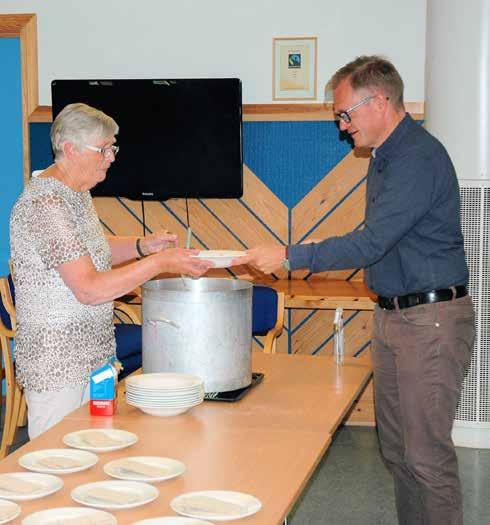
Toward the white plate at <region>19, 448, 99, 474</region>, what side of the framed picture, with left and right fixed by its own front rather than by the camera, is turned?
front

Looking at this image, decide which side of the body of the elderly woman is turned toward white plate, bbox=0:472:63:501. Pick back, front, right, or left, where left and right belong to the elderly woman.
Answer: right

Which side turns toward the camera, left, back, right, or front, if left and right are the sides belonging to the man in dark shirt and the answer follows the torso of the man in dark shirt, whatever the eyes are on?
left

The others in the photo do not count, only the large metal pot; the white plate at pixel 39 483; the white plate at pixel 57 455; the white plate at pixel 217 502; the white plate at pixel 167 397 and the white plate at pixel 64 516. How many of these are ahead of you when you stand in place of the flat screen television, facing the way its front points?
6

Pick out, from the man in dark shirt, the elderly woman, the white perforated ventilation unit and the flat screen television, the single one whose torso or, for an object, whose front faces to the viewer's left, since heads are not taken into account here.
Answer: the man in dark shirt

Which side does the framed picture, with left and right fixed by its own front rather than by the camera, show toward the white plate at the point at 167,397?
front

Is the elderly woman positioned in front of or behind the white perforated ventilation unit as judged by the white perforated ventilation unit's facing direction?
in front

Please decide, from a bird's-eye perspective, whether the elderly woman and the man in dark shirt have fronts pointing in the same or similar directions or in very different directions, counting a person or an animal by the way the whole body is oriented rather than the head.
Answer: very different directions

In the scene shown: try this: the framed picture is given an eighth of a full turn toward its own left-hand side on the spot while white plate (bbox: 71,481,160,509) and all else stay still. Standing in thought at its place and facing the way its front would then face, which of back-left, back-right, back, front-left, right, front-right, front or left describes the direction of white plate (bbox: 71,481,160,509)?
front-right

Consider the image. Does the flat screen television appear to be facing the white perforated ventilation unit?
no

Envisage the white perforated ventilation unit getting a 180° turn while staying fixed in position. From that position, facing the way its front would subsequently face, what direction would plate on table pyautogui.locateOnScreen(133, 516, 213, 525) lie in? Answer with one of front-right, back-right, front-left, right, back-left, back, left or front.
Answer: back

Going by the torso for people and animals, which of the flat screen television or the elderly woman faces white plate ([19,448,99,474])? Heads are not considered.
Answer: the flat screen television

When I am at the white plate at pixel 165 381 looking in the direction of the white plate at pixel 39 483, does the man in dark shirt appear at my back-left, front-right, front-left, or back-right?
back-left

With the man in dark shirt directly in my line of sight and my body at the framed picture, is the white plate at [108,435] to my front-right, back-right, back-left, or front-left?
front-right

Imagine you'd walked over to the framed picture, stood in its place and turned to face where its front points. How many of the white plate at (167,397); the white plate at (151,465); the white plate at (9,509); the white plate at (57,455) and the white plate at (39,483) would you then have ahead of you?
5

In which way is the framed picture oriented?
toward the camera

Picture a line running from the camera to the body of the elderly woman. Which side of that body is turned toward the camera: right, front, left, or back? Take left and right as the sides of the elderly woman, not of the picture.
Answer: right

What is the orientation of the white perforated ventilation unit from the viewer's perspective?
toward the camera
